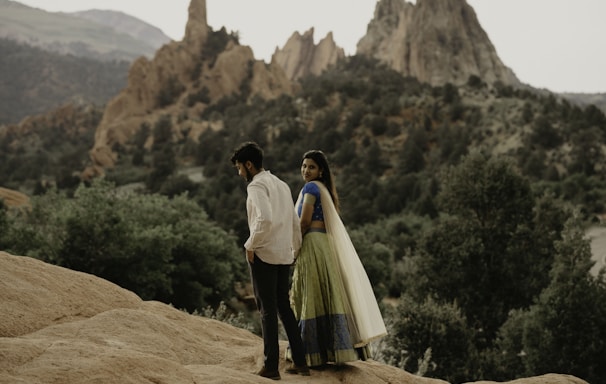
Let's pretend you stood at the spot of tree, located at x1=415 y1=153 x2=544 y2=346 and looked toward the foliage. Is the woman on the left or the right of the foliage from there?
left

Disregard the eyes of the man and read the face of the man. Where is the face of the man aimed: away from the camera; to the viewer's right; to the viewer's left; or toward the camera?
to the viewer's left

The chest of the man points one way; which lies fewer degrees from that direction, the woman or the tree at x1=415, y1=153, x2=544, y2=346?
the tree

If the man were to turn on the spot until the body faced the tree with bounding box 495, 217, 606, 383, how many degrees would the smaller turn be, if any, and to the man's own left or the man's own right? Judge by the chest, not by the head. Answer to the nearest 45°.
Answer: approximately 90° to the man's own right

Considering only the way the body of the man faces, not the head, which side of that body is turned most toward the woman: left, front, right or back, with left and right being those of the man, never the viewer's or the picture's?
right

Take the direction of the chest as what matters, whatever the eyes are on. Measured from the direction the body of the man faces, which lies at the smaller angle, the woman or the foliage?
the foliage

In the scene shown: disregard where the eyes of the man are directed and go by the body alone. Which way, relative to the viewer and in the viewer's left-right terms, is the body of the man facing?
facing away from the viewer and to the left of the viewer

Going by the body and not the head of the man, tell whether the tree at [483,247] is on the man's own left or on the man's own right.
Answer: on the man's own right

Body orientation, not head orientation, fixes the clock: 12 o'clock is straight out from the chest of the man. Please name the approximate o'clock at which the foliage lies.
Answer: The foliage is roughly at 1 o'clock from the man.

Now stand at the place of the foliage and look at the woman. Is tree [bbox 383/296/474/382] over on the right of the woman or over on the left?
left

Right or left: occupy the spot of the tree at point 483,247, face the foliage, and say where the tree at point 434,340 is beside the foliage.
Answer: left

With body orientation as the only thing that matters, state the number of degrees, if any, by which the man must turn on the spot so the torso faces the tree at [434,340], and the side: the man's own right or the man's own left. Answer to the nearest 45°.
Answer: approximately 45° to the man's own right
